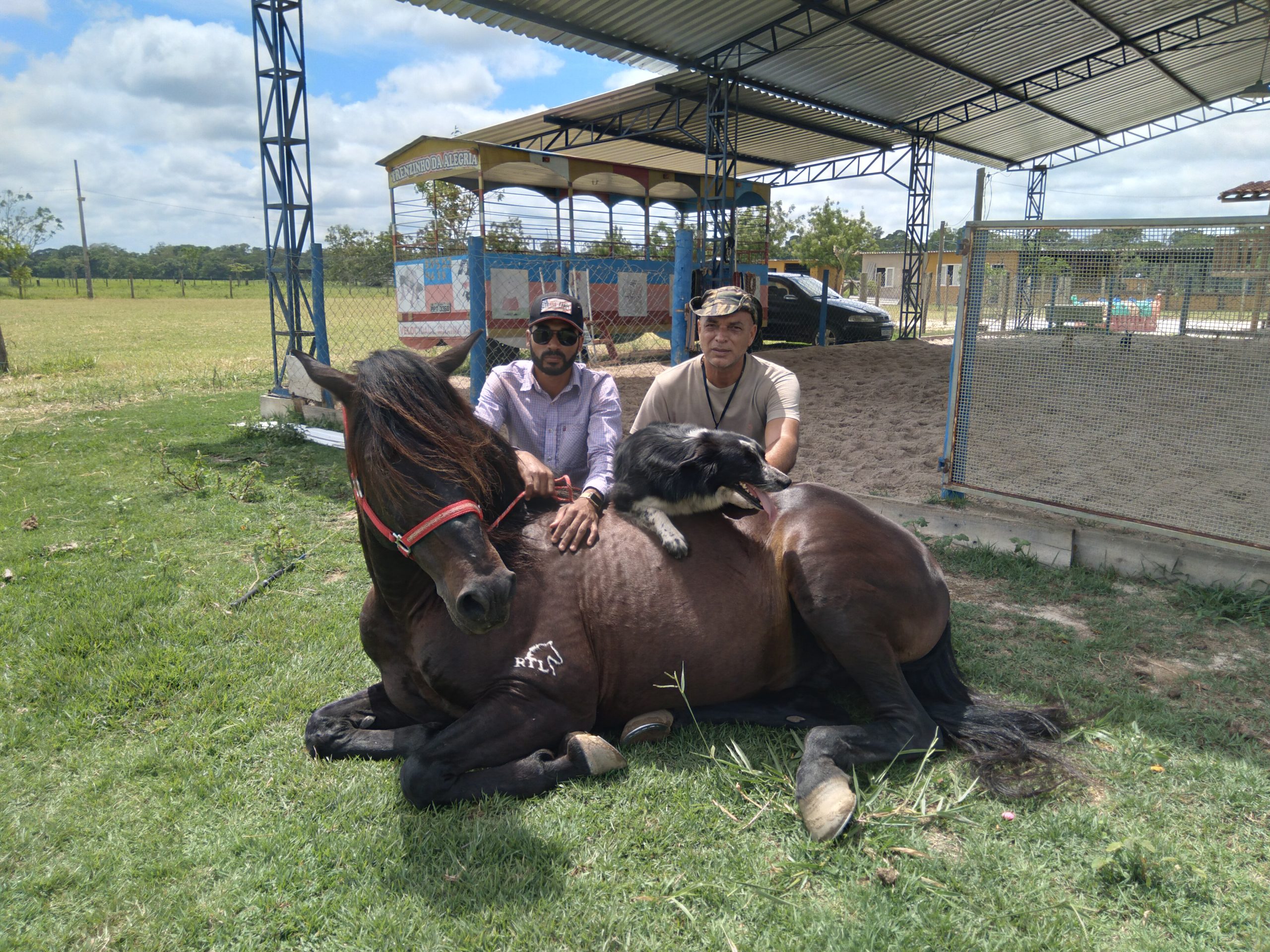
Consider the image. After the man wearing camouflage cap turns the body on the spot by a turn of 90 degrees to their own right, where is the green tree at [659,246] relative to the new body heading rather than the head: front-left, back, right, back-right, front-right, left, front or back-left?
right

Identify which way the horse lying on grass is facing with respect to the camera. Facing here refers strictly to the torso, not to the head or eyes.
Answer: to the viewer's left

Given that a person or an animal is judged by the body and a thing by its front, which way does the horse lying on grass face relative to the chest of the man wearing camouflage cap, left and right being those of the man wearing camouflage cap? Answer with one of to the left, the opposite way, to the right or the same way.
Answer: to the right

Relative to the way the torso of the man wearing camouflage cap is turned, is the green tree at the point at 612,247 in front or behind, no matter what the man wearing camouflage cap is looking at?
behind

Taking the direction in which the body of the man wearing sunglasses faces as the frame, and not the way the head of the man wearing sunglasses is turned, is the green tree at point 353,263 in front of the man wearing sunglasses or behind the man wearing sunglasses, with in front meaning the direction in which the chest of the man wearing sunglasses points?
behind

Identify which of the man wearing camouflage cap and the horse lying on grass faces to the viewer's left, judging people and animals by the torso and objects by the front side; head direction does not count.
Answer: the horse lying on grass

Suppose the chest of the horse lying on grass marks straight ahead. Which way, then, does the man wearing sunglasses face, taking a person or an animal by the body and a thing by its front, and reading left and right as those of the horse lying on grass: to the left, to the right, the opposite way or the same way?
to the left

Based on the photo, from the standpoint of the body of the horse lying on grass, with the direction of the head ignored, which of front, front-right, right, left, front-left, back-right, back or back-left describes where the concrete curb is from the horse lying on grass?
back-right

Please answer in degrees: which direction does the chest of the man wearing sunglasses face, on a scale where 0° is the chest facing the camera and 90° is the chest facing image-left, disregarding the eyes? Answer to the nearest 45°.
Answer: approximately 0°

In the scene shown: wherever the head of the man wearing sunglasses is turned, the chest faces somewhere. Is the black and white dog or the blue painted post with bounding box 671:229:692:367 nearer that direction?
the black and white dog
